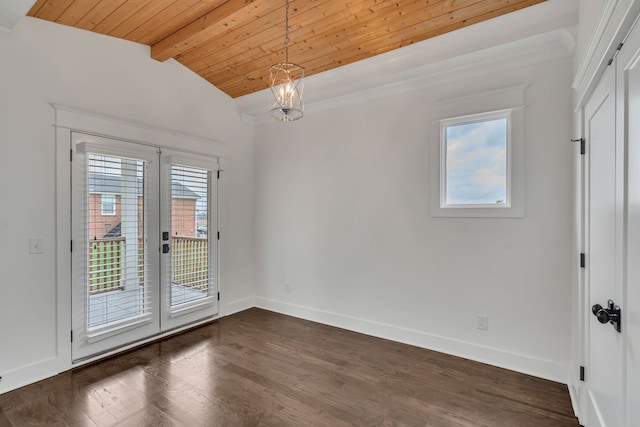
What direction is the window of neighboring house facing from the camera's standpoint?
toward the camera

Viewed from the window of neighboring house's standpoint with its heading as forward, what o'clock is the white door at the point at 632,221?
The white door is roughly at 11 o'clock from the window of neighboring house.

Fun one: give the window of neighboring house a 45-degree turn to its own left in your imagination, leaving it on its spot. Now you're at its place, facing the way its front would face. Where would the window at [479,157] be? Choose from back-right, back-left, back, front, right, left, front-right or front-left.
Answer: front

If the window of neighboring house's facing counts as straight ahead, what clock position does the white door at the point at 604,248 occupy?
The white door is roughly at 11 o'clock from the window of neighboring house.

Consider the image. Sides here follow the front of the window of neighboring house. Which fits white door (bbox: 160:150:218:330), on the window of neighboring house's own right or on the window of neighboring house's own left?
on the window of neighboring house's own left
